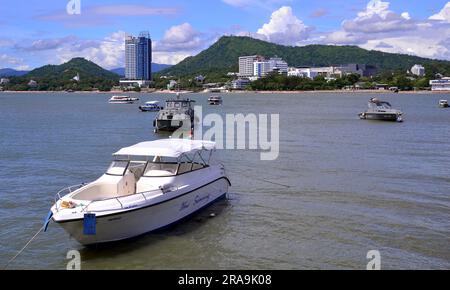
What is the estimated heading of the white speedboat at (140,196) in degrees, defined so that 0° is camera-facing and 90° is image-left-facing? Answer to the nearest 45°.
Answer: approximately 45°
